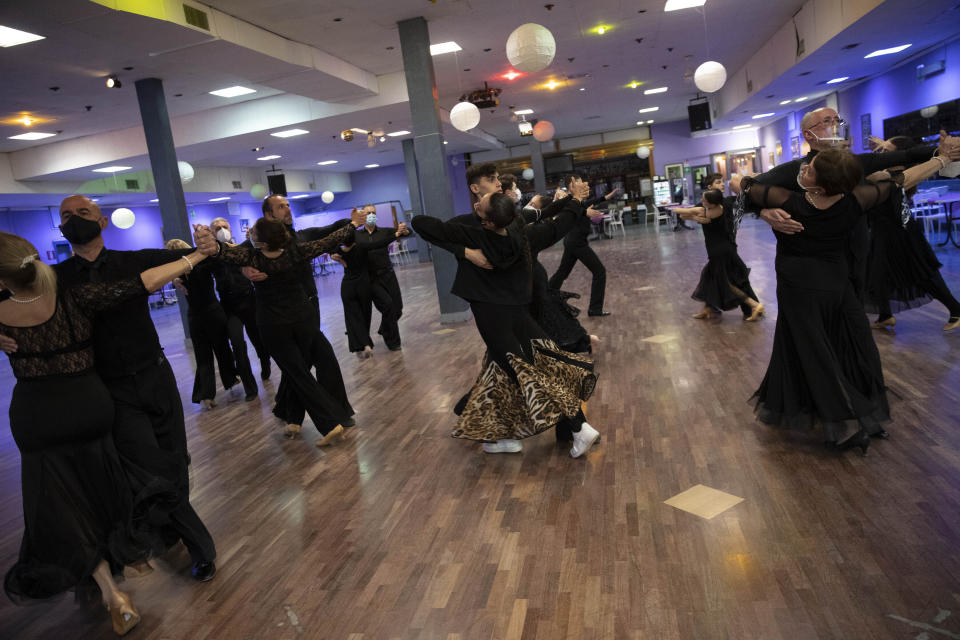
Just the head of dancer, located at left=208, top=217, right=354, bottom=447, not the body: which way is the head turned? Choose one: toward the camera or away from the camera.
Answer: away from the camera

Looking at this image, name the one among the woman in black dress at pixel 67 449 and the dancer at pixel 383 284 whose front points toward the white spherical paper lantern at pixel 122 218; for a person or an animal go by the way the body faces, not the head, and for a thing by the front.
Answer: the woman in black dress

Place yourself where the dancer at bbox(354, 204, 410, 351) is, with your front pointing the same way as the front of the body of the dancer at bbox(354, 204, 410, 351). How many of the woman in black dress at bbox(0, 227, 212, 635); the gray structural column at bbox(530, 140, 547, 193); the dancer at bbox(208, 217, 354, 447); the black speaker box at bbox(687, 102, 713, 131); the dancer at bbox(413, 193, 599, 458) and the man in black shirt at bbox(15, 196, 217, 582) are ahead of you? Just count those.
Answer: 4

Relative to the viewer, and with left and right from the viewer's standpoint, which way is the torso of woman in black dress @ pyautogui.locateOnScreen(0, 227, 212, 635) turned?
facing away from the viewer

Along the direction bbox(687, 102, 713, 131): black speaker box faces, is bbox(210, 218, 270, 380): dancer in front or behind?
in front

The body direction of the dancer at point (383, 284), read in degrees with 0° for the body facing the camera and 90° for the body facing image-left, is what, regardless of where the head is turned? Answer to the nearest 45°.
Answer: approximately 0°

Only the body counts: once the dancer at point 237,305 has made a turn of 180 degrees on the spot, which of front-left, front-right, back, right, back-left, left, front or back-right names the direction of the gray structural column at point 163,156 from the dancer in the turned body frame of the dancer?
front

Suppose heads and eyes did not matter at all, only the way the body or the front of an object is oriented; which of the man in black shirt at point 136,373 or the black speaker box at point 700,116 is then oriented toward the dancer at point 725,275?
the black speaker box
